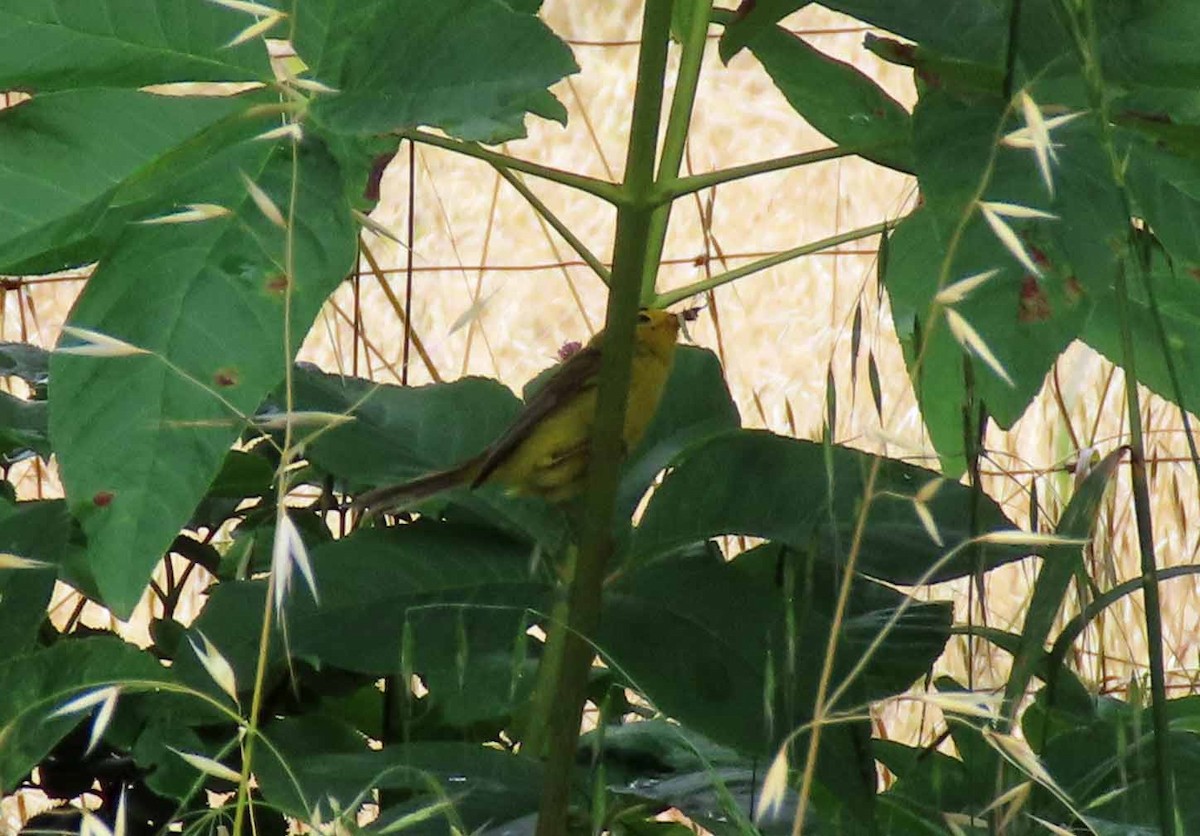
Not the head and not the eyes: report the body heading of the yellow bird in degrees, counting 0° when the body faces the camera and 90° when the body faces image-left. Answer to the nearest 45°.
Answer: approximately 270°
